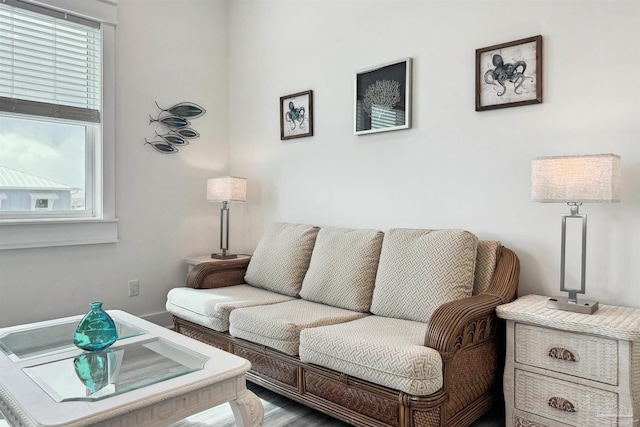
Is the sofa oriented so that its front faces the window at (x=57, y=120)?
no

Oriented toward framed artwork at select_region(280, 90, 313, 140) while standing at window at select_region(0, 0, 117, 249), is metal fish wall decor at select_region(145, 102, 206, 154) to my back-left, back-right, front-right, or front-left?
front-left

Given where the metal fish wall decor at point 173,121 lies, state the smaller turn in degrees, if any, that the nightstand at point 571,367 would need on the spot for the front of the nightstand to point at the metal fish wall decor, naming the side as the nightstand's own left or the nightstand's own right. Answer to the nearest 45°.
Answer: approximately 45° to the nightstand's own right

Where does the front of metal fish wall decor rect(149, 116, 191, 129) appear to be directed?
to the viewer's right

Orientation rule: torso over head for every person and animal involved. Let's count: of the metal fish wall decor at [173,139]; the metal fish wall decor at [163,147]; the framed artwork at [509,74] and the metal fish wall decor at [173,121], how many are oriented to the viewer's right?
3

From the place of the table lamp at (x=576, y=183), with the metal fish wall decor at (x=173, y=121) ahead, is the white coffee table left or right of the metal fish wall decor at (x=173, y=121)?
left

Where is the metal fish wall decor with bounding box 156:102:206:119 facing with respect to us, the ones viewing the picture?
facing to the right of the viewer

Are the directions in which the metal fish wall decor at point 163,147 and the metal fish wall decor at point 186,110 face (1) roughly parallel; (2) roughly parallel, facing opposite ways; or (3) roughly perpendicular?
roughly parallel

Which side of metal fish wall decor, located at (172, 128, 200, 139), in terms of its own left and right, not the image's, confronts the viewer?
right

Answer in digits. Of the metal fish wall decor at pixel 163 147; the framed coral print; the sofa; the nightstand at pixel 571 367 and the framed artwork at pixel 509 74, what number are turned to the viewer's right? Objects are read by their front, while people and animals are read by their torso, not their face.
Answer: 1

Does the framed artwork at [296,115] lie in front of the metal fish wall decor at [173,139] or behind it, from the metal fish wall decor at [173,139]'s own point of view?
in front

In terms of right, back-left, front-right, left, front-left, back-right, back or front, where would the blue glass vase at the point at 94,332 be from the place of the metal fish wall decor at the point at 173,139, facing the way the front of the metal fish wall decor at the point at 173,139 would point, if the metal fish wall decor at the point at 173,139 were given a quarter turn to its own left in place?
back

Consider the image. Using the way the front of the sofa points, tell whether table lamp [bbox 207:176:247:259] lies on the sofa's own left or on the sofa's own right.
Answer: on the sofa's own right

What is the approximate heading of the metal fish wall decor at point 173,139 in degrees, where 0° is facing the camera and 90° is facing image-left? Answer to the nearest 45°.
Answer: approximately 270°

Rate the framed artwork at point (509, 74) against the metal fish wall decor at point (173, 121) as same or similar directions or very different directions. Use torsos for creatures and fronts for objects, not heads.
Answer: very different directions
